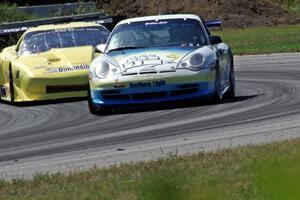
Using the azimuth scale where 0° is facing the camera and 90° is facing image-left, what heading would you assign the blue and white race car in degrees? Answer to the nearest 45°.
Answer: approximately 0°

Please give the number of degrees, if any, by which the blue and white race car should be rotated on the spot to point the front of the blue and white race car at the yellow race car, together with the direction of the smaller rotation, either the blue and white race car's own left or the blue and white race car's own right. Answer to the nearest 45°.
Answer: approximately 135° to the blue and white race car's own right
